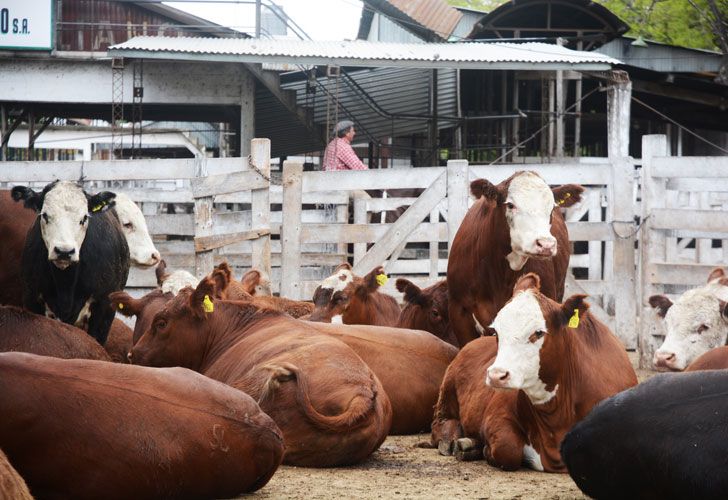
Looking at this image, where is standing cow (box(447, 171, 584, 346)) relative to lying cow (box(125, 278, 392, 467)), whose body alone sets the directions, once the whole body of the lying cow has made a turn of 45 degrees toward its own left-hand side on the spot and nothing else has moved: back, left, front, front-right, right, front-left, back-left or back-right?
back-right

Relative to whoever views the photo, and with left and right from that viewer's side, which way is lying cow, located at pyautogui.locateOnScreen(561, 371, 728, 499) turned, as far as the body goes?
facing to the right of the viewer

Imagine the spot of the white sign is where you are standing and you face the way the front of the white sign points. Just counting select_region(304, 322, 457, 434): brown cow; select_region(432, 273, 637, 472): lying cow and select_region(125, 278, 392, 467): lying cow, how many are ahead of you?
3

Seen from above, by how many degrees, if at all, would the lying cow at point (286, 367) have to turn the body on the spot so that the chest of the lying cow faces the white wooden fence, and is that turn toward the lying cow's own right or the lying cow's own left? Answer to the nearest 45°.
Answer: approximately 90° to the lying cow's own right

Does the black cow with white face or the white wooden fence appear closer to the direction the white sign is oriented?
the black cow with white face

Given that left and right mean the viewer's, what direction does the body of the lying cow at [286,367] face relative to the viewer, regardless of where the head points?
facing away from the viewer and to the left of the viewer

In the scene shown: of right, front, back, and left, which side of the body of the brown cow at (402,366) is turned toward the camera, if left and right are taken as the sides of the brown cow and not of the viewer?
left

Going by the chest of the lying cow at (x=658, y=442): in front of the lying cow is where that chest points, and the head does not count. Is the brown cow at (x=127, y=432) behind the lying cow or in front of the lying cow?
behind
